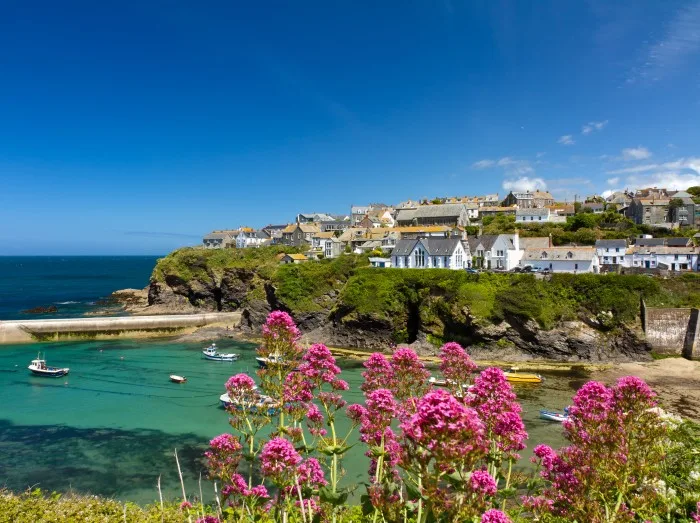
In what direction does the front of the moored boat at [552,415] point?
to the viewer's left

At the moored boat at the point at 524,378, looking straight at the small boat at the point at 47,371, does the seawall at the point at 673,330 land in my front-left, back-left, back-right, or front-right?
back-right

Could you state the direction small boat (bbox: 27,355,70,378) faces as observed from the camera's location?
facing to the left of the viewer

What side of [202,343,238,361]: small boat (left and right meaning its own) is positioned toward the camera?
left

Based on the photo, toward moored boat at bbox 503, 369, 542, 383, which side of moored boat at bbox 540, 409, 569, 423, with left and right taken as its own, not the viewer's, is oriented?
right
